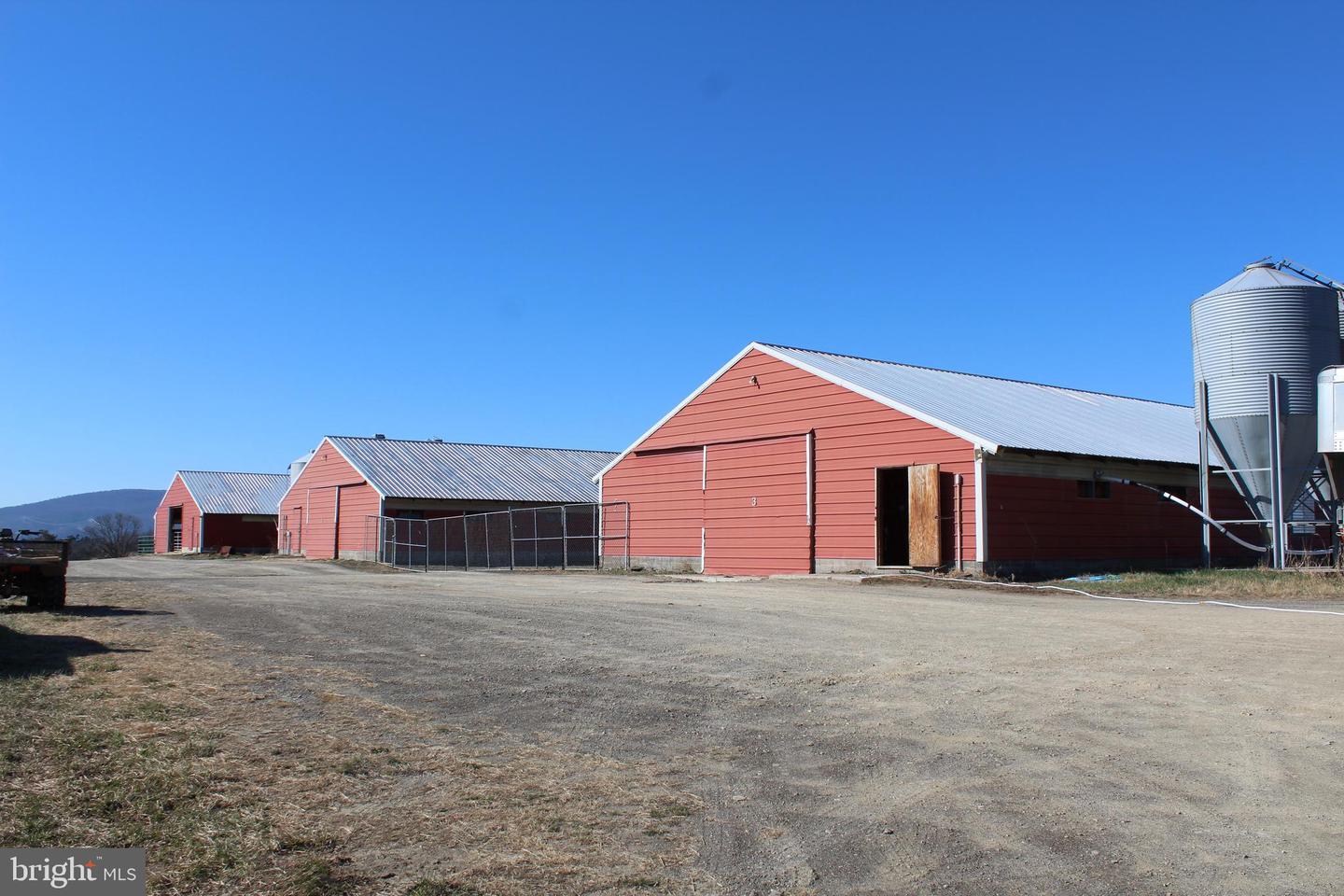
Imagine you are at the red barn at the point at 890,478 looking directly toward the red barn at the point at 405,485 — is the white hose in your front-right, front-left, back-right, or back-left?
back-left

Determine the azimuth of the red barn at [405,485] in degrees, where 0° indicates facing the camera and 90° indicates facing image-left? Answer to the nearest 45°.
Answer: approximately 45°

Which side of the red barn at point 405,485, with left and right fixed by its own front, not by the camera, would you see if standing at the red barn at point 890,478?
left

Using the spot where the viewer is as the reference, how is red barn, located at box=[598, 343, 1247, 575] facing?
facing the viewer and to the left of the viewer

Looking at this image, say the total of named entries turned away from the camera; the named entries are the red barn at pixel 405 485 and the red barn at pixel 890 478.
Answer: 0

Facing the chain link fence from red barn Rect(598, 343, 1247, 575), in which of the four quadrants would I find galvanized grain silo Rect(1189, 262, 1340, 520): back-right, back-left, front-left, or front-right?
back-right

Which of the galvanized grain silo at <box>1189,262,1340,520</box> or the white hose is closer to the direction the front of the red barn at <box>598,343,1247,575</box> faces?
the white hose

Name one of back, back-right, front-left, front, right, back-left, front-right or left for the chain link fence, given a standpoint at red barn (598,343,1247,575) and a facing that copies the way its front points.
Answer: right

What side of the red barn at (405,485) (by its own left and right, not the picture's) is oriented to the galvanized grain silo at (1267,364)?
left
